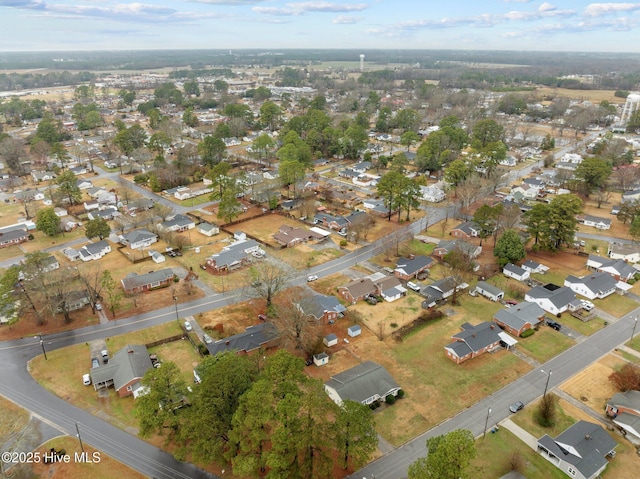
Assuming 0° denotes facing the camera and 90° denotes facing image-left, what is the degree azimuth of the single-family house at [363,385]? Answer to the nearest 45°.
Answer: approximately 315°

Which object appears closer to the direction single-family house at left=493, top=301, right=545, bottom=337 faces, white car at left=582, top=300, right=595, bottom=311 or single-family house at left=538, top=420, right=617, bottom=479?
the single-family house

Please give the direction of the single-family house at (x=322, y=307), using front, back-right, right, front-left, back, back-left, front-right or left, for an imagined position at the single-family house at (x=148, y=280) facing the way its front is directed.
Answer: front

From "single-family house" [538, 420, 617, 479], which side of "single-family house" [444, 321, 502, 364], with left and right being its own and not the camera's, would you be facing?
front

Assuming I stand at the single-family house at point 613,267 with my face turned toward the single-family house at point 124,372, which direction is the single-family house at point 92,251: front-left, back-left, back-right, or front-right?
front-right

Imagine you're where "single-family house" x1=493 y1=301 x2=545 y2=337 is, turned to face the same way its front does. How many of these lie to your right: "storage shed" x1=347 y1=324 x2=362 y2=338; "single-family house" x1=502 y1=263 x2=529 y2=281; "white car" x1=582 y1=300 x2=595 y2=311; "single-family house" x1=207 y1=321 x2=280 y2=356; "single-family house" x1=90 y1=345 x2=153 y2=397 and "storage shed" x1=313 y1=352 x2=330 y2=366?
4

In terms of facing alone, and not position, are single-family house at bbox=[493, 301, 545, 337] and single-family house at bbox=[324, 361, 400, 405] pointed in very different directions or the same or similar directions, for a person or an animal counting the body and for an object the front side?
same or similar directions

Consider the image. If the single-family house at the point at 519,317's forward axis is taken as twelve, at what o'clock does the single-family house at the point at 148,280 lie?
the single-family house at the point at 148,280 is roughly at 4 o'clock from the single-family house at the point at 519,317.

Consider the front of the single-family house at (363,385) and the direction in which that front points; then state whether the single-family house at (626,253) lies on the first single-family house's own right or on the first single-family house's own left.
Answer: on the first single-family house's own left

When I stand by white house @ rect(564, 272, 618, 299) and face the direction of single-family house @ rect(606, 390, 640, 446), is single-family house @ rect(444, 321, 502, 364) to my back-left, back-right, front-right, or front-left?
front-right

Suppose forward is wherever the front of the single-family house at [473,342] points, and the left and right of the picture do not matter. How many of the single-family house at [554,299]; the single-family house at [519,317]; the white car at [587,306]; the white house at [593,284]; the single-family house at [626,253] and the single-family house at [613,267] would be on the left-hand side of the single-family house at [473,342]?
6

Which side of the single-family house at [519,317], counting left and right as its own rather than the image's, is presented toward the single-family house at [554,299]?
left

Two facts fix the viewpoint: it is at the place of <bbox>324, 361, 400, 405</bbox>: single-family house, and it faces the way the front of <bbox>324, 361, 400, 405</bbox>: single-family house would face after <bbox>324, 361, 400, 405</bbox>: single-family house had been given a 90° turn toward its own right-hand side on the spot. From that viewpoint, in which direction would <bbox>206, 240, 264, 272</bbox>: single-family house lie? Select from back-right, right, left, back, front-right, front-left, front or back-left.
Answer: right

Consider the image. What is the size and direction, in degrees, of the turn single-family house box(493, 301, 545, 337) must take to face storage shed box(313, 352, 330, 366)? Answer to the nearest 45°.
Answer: approximately 90° to its right

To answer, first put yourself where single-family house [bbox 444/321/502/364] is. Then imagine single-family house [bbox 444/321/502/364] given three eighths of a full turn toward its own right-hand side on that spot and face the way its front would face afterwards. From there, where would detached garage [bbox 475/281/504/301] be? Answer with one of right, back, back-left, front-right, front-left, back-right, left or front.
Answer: right

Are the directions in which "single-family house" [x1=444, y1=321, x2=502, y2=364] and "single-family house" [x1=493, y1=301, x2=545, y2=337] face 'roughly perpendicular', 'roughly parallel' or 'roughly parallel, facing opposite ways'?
roughly parallel

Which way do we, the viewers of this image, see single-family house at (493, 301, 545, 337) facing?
facing the viewer and to the right of the viewer

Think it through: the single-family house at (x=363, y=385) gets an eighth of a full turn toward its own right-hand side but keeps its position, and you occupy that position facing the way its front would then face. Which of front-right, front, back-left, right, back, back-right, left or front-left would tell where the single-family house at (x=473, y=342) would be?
back-left

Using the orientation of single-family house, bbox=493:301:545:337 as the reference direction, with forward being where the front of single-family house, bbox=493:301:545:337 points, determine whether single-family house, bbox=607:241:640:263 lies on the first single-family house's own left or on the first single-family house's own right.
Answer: on the first single-family house's own left

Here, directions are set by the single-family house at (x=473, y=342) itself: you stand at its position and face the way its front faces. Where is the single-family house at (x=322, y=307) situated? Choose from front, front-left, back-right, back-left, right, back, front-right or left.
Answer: back-right
